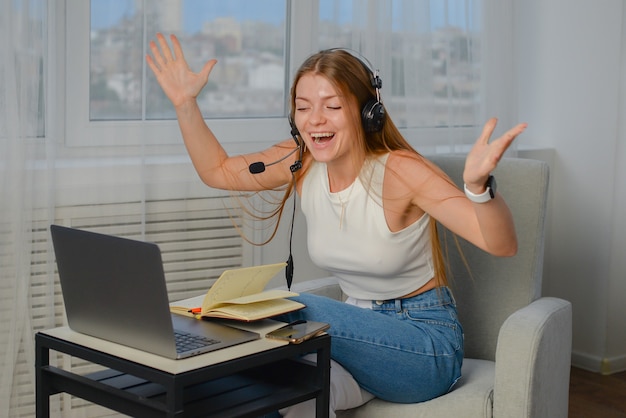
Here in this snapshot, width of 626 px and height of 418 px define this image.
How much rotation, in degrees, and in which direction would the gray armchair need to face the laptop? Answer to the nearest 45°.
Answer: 0° — it already faces it

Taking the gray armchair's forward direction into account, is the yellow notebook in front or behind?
in front

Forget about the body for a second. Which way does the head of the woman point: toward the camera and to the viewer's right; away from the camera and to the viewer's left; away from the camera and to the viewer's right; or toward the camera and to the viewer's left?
toward the camera and to the viewer's left

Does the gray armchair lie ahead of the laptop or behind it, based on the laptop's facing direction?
ahead

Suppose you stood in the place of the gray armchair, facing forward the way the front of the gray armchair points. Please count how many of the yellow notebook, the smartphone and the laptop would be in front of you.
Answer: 3

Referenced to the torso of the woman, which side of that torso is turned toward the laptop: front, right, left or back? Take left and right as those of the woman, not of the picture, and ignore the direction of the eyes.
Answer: front

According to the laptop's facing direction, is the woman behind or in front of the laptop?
in front

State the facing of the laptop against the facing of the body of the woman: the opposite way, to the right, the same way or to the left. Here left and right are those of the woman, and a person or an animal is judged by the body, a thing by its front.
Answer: the opposite way

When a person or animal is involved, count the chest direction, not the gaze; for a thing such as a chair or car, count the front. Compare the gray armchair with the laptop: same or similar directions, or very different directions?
very different directions

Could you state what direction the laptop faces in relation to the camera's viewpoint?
facing away from the viewer and to the right of the viewer
